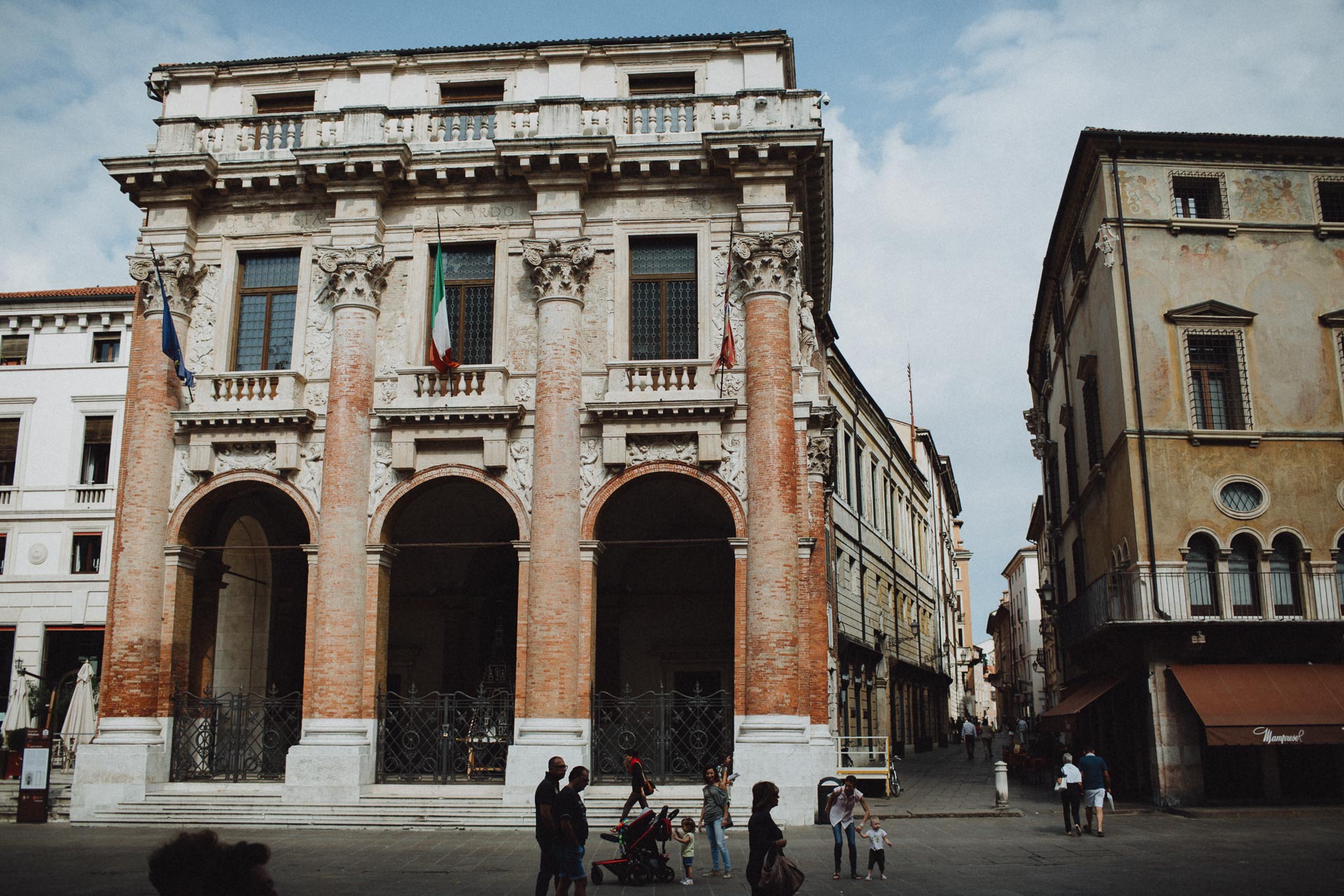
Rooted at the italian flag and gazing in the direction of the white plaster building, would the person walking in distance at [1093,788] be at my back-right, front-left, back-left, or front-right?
back-right

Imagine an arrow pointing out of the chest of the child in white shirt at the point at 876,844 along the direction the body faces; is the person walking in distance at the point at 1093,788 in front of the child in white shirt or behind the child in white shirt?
behind

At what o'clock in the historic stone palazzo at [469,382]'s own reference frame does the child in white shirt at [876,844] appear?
The child in white shirt is roughly at 11 o'clock from the historic stone palazzo.

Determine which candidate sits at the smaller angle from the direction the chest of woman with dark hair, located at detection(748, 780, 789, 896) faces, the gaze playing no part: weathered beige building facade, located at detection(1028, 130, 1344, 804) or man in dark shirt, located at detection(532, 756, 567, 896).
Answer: the weathered beige building facade

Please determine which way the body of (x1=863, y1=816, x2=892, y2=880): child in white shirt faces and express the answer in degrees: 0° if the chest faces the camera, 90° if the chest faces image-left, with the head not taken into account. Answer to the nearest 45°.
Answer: approximately 0°
